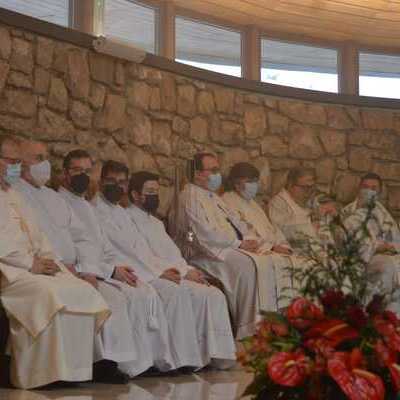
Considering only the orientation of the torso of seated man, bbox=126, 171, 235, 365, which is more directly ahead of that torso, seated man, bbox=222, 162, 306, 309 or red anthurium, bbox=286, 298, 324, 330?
the red anthurium

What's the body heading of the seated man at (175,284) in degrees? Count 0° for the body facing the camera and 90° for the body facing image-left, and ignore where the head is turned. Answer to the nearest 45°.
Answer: approximately 315°

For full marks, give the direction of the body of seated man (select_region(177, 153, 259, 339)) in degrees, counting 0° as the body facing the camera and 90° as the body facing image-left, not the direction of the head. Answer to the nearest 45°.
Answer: approximately 315°

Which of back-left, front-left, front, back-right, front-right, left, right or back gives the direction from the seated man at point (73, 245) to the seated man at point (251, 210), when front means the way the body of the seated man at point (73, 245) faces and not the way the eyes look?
left

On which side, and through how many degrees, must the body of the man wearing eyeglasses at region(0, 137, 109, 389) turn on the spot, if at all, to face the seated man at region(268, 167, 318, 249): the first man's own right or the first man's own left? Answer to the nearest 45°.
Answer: approximately 90° to the first man's own left

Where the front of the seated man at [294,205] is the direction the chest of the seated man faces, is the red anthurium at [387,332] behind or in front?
in front

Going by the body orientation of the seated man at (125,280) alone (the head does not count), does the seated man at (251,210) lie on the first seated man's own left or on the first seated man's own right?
on the first seated man's own left

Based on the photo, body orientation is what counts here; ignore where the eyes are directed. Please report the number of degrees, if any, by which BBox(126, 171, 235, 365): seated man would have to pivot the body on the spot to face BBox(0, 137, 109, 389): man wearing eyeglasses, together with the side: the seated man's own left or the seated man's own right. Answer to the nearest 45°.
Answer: approximately 90° to the seated man's own right

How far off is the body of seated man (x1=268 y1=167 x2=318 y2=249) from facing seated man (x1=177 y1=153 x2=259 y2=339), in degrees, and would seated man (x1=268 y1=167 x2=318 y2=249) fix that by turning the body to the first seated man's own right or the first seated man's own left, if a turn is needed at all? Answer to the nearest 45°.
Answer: approximately 90° to the first seated man's own right
